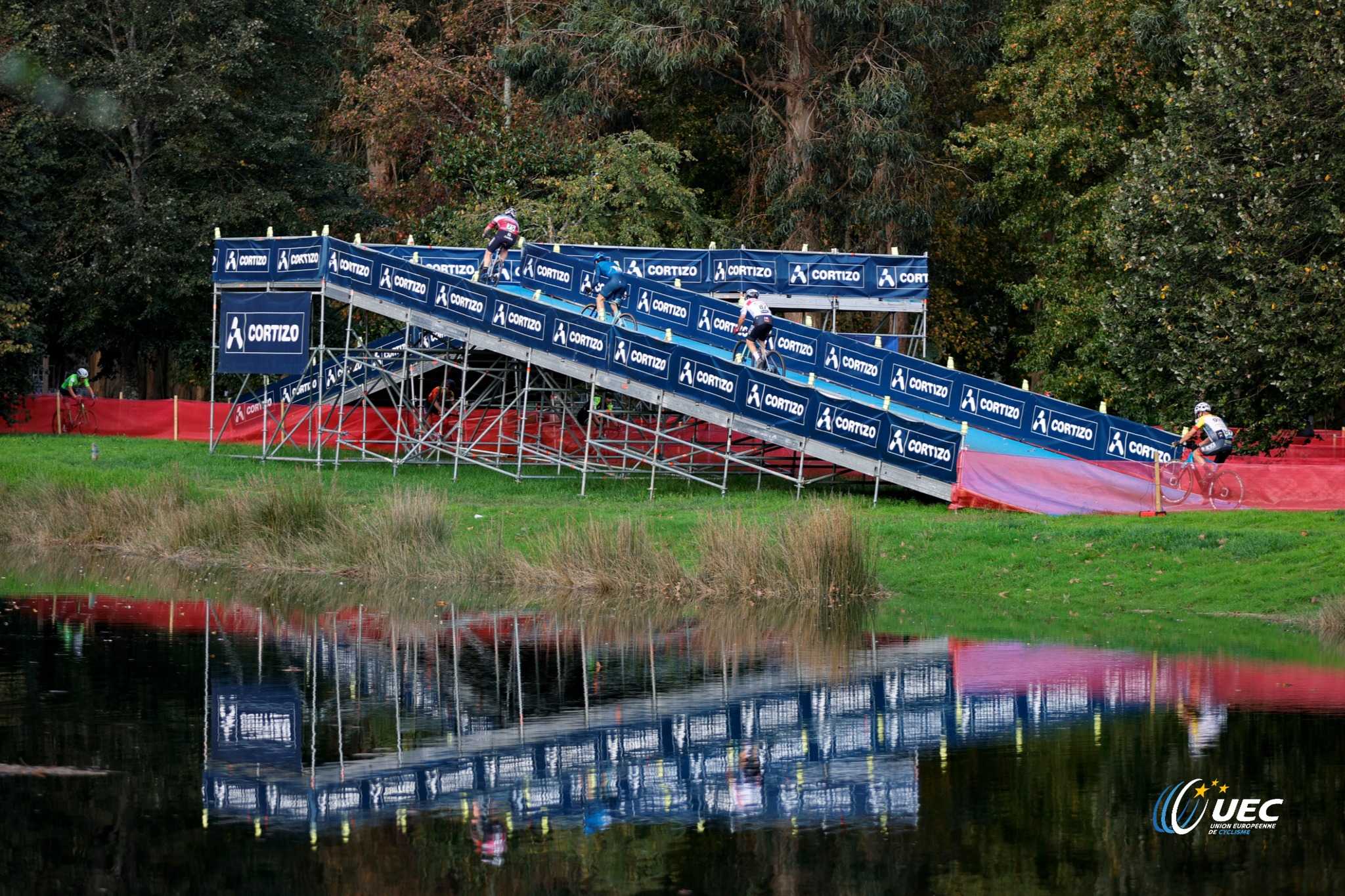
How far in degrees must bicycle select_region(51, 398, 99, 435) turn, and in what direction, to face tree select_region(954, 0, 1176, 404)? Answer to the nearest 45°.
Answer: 0° — it already faces it

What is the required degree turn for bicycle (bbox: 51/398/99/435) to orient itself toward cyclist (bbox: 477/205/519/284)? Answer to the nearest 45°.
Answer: approximately 45° to its right

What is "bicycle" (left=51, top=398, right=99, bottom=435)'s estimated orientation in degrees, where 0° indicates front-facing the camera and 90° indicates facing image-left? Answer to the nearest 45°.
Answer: approximately 270°

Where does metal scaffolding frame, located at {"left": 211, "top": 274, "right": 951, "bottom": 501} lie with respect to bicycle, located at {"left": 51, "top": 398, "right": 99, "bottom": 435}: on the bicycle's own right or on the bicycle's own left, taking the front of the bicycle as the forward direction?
on the bicycle's own right

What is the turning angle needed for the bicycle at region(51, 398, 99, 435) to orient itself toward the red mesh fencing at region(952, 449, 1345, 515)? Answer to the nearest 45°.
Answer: approximately 45° to its right

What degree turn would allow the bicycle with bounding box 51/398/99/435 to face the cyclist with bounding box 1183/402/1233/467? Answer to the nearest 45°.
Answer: approximately 45° to its right

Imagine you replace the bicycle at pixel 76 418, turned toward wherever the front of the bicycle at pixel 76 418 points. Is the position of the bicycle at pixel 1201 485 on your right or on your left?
on your right
